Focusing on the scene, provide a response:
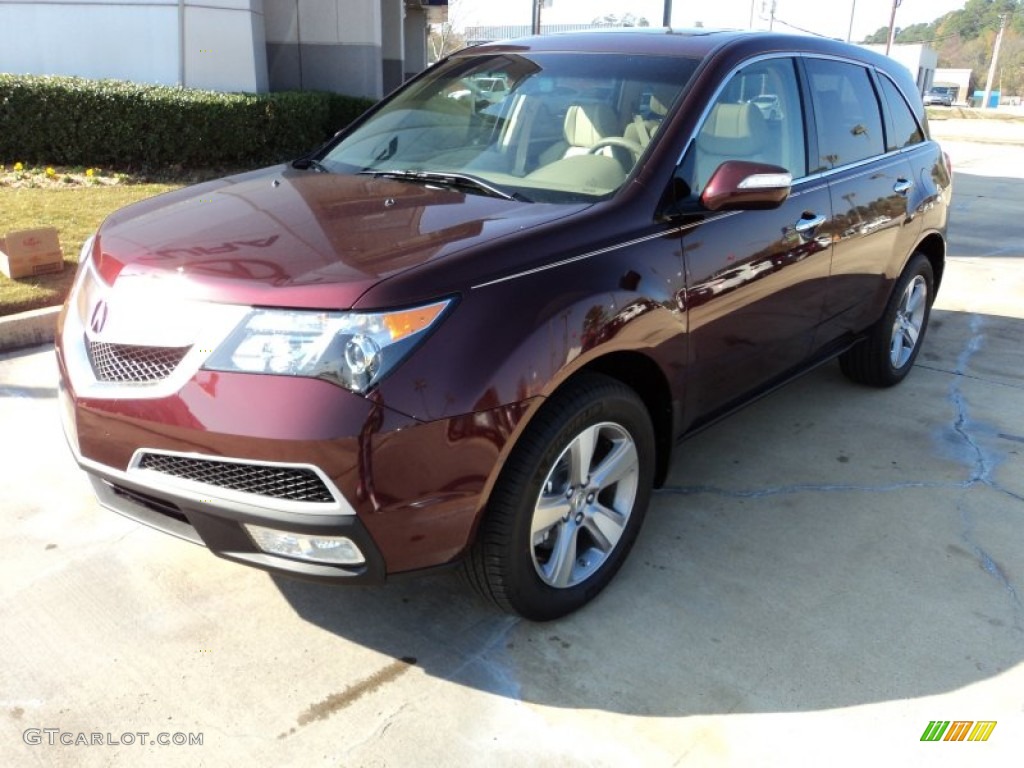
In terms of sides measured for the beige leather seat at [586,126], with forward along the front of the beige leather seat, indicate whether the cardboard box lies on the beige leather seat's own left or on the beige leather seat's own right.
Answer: on the beige leather seat's own right

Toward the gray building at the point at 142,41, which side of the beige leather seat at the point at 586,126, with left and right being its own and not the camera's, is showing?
right

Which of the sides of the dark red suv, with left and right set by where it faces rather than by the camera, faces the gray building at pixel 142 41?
right

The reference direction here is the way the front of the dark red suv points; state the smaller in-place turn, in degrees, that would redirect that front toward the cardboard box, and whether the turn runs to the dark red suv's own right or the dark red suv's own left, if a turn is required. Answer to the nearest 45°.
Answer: approximately 90° to the dark red suv's own right

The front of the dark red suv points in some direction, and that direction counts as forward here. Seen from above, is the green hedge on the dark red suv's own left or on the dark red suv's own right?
on the dark red suv's own right
